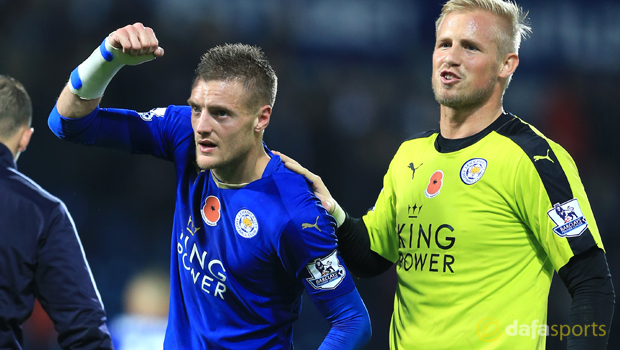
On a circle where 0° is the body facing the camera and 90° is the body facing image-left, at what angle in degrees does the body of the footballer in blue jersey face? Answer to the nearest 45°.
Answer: approximately 45°

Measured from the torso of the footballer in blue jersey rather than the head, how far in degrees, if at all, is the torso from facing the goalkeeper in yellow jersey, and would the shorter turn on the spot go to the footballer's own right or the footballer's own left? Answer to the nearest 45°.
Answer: approximately 135° to the footballer's own left

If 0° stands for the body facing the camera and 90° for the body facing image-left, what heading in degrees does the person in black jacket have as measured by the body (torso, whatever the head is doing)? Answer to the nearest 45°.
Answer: approximately 180°

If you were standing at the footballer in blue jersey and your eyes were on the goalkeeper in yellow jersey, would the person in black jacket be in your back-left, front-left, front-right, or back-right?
back-left

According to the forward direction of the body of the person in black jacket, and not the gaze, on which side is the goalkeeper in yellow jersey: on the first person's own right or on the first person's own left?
on the first person's own right

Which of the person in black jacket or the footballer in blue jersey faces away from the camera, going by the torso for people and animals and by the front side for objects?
the person in black jacket

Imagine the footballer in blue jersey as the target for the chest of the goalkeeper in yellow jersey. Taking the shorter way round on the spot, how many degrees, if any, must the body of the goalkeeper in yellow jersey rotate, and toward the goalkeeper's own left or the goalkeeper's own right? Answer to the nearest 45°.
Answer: approximately 45° to the goalkeeper's own right

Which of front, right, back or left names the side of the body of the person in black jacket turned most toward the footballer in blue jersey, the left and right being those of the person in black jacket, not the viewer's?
right

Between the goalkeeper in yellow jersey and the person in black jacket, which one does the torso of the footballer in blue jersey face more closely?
the person in black jacket
